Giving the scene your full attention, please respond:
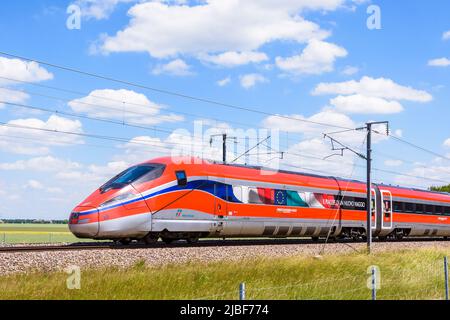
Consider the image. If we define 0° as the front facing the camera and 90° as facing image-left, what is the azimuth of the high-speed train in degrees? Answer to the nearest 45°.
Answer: approximately 45°
